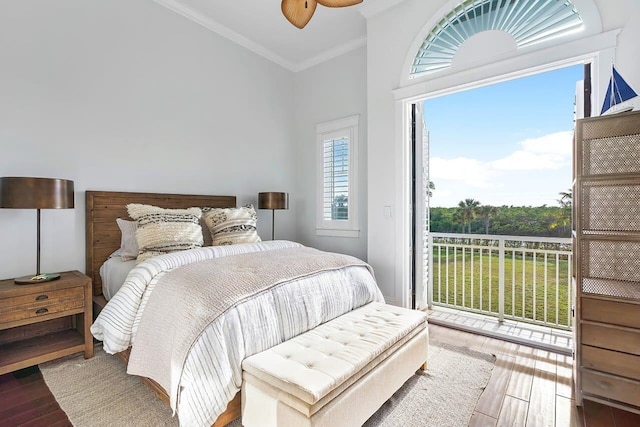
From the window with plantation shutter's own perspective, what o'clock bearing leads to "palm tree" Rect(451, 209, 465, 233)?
The palm tree is roughly at 7 o'clock from the window with plantation shutter.

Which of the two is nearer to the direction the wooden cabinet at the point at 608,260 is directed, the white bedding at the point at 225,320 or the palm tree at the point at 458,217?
the white bedding

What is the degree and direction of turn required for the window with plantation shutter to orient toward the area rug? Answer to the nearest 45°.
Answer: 0° — it already faces it

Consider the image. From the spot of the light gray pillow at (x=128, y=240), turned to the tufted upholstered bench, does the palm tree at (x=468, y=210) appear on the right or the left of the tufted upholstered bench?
left

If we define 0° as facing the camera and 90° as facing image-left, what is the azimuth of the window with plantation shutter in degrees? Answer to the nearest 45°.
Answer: approximately 45°
